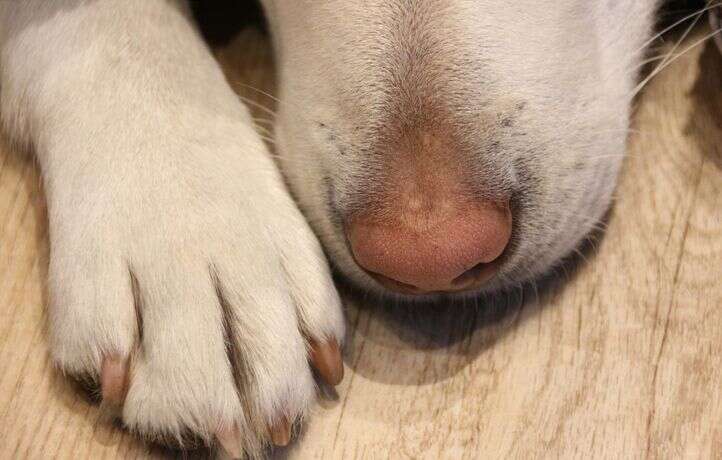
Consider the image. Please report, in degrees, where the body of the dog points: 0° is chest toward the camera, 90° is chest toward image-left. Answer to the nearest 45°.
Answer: approximately 0°
